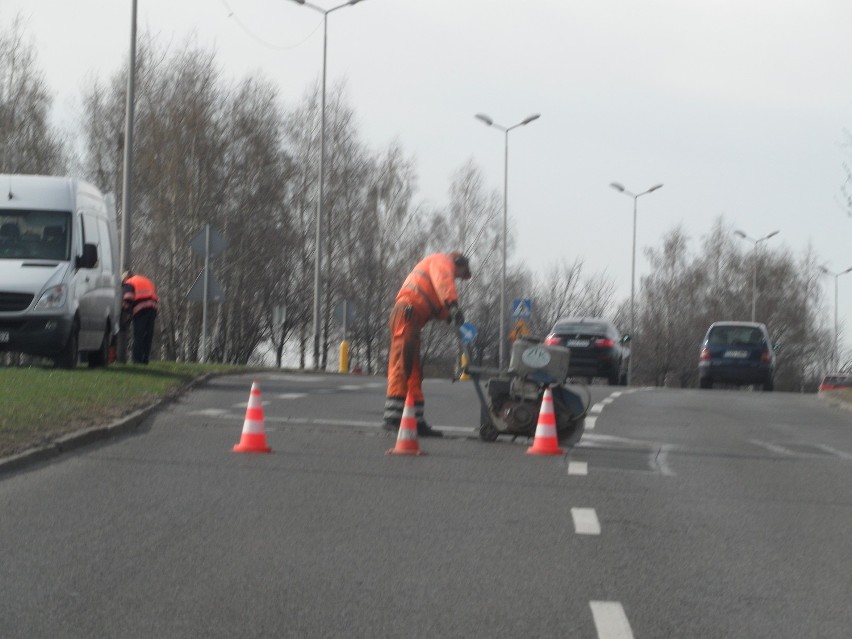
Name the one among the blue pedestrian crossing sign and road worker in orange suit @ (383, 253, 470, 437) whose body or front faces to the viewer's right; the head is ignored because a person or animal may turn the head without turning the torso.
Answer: the road worker in orange suit

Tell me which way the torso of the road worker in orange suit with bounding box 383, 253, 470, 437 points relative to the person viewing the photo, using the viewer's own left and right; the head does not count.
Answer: facing to the right of the viewer

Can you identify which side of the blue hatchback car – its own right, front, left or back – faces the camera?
back

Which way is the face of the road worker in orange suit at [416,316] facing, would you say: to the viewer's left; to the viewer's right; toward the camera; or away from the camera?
to the viewer's right

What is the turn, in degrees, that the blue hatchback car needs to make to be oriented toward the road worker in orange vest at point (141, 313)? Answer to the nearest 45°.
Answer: approximately 135° to its left

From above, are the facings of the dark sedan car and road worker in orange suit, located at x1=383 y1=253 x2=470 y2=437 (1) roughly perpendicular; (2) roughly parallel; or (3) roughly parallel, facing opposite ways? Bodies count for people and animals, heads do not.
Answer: roughly perpendicular

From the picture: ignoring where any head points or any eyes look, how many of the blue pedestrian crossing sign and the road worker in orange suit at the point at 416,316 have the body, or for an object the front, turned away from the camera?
0

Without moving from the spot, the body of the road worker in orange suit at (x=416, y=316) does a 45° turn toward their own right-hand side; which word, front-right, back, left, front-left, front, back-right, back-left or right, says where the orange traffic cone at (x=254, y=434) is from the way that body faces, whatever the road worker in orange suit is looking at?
right

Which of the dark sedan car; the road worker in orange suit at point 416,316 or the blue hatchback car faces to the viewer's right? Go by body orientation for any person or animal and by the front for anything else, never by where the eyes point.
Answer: the road worker in orange suit

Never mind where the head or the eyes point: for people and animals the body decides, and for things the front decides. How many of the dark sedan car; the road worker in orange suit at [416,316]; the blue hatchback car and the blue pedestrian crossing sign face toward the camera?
1

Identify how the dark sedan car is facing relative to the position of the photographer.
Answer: facing away from the viewer

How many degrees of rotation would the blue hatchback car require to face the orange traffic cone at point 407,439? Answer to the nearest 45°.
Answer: approximately 180°

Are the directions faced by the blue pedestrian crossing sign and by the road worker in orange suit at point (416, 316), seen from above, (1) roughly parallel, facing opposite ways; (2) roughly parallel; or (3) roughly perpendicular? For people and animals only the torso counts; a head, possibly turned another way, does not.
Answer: roughly perpendicular

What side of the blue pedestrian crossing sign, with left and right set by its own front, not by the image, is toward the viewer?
front

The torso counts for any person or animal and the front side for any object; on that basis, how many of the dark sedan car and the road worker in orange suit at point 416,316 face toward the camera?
0

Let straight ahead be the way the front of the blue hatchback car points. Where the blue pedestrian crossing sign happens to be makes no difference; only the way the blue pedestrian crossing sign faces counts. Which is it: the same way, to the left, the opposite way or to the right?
the opposite way
